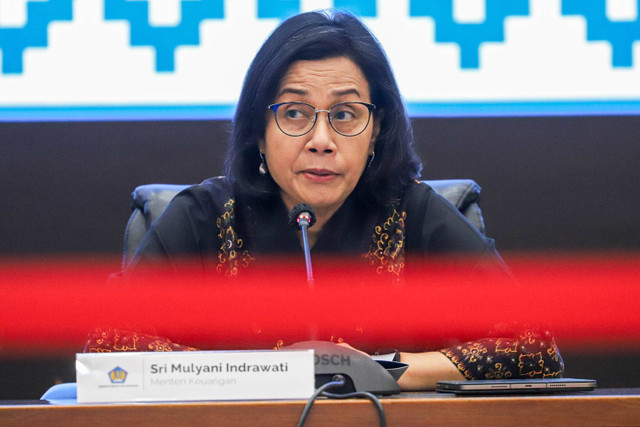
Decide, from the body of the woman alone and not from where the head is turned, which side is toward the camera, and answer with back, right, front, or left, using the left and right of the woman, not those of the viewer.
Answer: front

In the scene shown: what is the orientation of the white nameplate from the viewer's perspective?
toward the camera

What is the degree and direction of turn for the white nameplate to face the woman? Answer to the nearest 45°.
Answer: approximately 180°

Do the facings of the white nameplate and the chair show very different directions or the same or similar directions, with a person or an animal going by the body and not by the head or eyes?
same or similar directions

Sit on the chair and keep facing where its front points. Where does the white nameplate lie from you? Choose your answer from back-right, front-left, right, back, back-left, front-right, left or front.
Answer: front

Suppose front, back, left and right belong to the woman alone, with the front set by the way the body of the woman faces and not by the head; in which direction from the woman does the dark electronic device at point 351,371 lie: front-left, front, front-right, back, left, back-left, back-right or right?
front

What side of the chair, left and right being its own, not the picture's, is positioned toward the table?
front

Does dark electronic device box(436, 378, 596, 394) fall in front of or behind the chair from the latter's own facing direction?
in front

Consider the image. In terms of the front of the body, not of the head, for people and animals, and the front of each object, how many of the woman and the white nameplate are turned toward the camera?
2

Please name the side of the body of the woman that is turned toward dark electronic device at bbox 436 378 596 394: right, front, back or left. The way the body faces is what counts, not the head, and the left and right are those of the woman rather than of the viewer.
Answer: front

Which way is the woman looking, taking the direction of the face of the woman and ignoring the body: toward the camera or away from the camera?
toward the camera

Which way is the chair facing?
toward the camera
